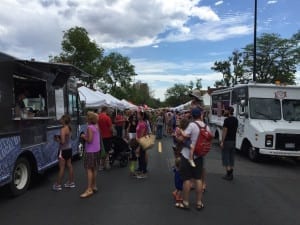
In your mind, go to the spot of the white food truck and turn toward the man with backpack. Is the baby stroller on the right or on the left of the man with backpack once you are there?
right

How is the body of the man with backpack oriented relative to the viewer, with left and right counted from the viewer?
facing away from the viewer and to the left of the viewer

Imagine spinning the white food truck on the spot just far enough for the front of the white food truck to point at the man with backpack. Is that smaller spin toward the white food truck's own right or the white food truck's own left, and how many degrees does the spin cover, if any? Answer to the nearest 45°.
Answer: approximately 45° to the white food truck's own right

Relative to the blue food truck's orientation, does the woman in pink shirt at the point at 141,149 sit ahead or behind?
ahead

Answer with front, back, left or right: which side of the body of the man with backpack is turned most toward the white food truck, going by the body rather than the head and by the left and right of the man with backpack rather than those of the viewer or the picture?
right

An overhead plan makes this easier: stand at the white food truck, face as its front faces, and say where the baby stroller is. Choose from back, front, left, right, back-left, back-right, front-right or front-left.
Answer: right

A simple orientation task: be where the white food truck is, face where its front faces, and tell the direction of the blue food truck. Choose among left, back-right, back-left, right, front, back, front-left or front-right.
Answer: right

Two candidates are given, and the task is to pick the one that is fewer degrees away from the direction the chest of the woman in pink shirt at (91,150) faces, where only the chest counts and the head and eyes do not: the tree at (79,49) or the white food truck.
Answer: the tree

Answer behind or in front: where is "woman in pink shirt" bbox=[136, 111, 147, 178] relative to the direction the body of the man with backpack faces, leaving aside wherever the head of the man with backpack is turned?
in front

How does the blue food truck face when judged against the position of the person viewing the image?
facing away from the viewer and to the right of the viewer

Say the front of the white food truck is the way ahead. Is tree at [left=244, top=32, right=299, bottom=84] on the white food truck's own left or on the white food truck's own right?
on the white food truck's own left
